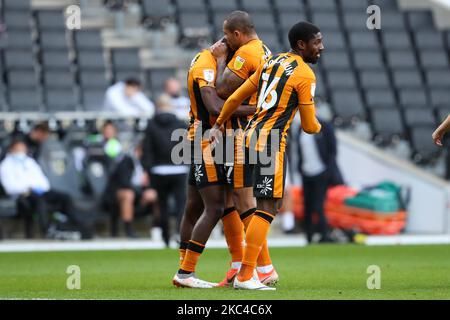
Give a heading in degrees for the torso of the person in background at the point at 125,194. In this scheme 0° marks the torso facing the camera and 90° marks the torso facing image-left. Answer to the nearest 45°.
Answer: approximately 315°

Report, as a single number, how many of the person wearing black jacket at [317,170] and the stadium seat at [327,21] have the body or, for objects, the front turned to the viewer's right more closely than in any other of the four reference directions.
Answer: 0

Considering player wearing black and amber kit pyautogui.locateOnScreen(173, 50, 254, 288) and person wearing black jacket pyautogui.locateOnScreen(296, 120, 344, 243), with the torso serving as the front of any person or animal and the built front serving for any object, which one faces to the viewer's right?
the player wearing black and amber kit

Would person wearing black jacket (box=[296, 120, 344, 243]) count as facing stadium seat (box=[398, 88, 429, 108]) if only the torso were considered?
no

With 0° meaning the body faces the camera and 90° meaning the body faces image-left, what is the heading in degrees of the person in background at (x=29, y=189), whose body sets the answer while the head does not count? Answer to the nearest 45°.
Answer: approximately 315°

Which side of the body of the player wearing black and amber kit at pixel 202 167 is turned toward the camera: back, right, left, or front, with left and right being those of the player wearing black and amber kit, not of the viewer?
right

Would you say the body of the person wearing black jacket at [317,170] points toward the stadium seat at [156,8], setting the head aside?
no

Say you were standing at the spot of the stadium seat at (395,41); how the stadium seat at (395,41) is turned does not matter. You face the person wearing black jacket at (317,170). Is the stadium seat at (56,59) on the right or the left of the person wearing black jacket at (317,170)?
right

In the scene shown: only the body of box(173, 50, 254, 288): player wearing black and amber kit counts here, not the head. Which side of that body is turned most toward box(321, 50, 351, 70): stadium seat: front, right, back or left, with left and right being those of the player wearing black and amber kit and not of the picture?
left

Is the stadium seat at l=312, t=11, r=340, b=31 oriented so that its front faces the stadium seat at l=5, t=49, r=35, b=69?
no

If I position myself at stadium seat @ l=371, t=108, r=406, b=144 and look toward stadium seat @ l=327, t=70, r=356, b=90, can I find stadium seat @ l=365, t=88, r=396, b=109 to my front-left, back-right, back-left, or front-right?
front-right

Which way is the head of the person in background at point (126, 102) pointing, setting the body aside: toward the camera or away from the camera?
toward the camera

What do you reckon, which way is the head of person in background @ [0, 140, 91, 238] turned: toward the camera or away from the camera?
toward the camera

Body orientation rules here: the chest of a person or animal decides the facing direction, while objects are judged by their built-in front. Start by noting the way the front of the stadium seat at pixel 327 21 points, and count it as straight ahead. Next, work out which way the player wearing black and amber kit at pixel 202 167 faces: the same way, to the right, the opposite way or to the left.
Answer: to the left

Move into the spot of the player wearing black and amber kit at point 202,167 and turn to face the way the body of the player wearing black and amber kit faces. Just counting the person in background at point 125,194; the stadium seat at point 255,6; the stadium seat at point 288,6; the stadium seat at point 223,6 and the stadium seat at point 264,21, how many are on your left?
5
